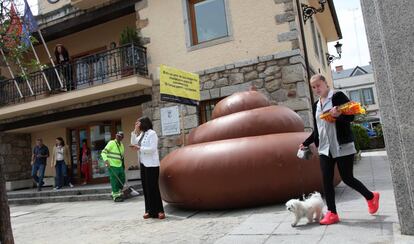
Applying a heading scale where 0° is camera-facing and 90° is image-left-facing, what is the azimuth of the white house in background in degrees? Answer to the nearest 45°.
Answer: approximately 0°

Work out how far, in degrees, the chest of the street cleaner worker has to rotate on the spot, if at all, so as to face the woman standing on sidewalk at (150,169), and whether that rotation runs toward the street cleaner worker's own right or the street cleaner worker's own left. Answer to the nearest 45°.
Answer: approximately 45° to the street cleaner worker's own right

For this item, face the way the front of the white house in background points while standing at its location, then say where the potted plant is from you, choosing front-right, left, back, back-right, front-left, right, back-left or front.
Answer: front

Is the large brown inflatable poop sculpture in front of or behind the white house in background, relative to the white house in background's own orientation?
in front

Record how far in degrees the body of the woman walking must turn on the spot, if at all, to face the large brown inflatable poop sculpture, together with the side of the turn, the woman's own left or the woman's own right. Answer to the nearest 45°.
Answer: approximately 90° to the woman's own right

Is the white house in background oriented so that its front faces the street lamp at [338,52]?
yes

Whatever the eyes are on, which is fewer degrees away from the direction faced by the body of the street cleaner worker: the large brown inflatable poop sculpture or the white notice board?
the large brown inflatable poop sculpture

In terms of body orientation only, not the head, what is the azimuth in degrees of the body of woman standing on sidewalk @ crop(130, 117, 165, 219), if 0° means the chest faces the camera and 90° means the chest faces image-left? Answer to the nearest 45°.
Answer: approximately 90°

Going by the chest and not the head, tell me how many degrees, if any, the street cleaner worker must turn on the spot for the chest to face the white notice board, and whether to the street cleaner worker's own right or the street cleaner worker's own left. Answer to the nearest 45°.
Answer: approximately 90° to the street cleaner worker's own left

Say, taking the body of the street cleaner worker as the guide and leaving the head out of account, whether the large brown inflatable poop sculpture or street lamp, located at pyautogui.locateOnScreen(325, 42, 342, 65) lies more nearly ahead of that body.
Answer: the large brown inflatable poop sculpture

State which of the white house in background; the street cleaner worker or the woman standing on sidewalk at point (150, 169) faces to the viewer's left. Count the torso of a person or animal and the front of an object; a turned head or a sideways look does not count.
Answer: the woman standing on sidewalk

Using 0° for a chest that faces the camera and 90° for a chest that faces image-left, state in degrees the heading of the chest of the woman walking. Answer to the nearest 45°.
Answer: approximately 45°

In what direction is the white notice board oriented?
toward the camera

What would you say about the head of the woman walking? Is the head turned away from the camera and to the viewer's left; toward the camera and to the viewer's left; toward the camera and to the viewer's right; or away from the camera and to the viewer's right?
toward the camera and to the viewer's left

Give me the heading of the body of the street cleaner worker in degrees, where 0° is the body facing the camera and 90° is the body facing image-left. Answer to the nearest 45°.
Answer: approximately 315°

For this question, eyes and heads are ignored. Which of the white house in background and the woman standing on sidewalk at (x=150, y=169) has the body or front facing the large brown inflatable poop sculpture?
the white house in background
